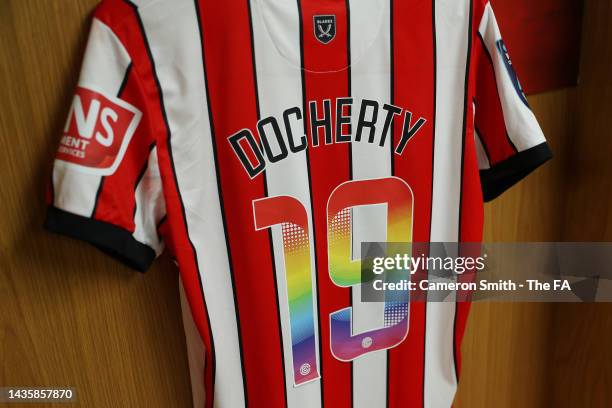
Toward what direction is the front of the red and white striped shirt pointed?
away from the camera
